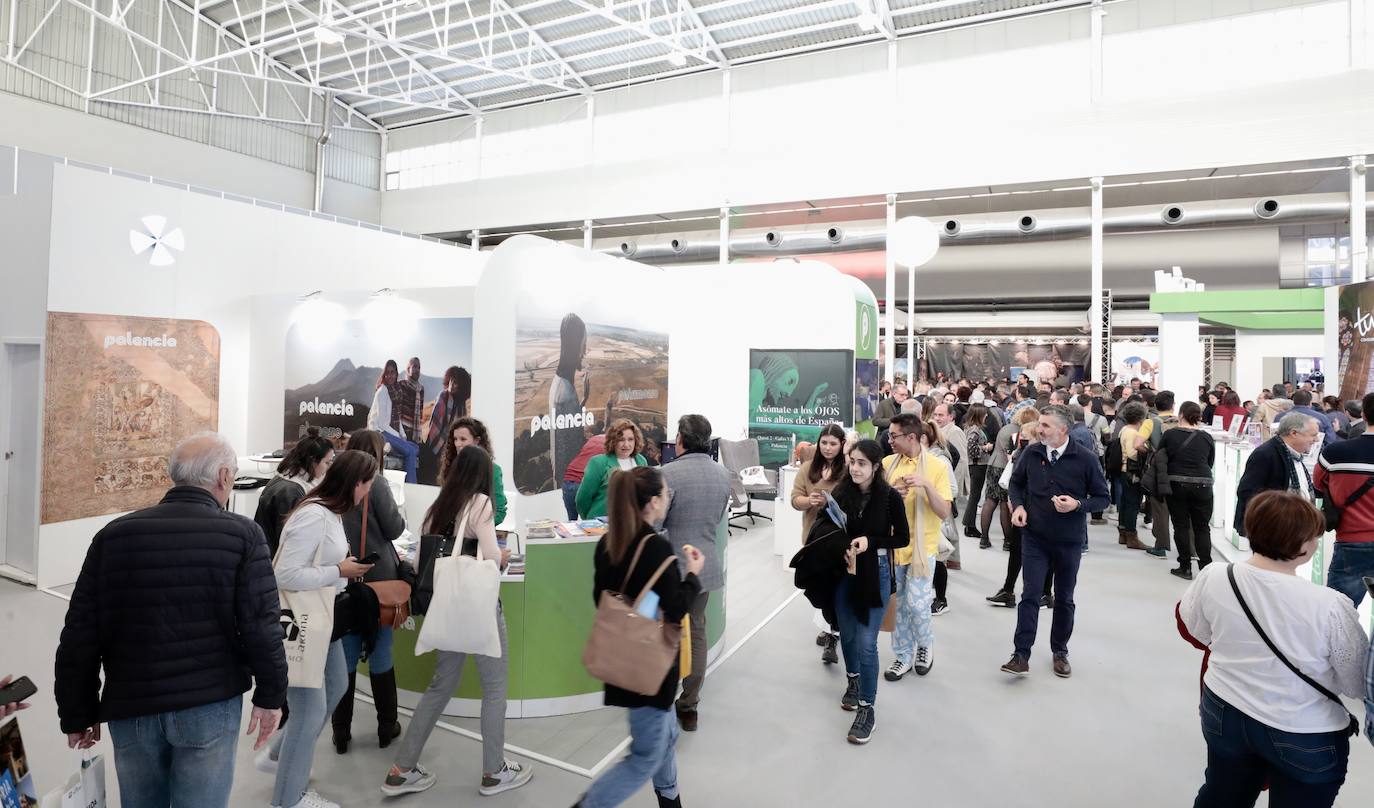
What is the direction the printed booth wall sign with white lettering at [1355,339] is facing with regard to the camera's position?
facing the viewer and to the left of the viewer

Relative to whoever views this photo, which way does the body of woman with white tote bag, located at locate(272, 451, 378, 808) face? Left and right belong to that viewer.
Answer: facing to the right of the viewer

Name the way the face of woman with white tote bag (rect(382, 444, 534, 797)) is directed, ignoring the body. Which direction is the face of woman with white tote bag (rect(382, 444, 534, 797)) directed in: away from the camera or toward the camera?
away from the camera

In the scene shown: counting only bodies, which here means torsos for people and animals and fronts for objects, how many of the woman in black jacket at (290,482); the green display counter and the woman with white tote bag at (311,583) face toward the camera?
1

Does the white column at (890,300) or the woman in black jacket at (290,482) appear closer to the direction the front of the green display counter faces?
the woman in black jacket

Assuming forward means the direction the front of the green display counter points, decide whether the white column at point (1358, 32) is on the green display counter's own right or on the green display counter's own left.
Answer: on the green display counter's own left

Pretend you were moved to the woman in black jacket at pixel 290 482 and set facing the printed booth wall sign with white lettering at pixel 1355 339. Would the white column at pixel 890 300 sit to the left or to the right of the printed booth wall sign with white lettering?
left

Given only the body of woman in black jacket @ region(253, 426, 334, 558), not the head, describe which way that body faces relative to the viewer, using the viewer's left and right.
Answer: facing to the right of the viewer

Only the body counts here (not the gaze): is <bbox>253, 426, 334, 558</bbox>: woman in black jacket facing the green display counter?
yes

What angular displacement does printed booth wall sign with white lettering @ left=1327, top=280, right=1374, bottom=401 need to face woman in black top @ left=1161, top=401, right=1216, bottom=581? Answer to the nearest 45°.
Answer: approximately 45° to its left

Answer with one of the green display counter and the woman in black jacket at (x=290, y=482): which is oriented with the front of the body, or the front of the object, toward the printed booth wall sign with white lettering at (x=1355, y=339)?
the woman in black jacket
